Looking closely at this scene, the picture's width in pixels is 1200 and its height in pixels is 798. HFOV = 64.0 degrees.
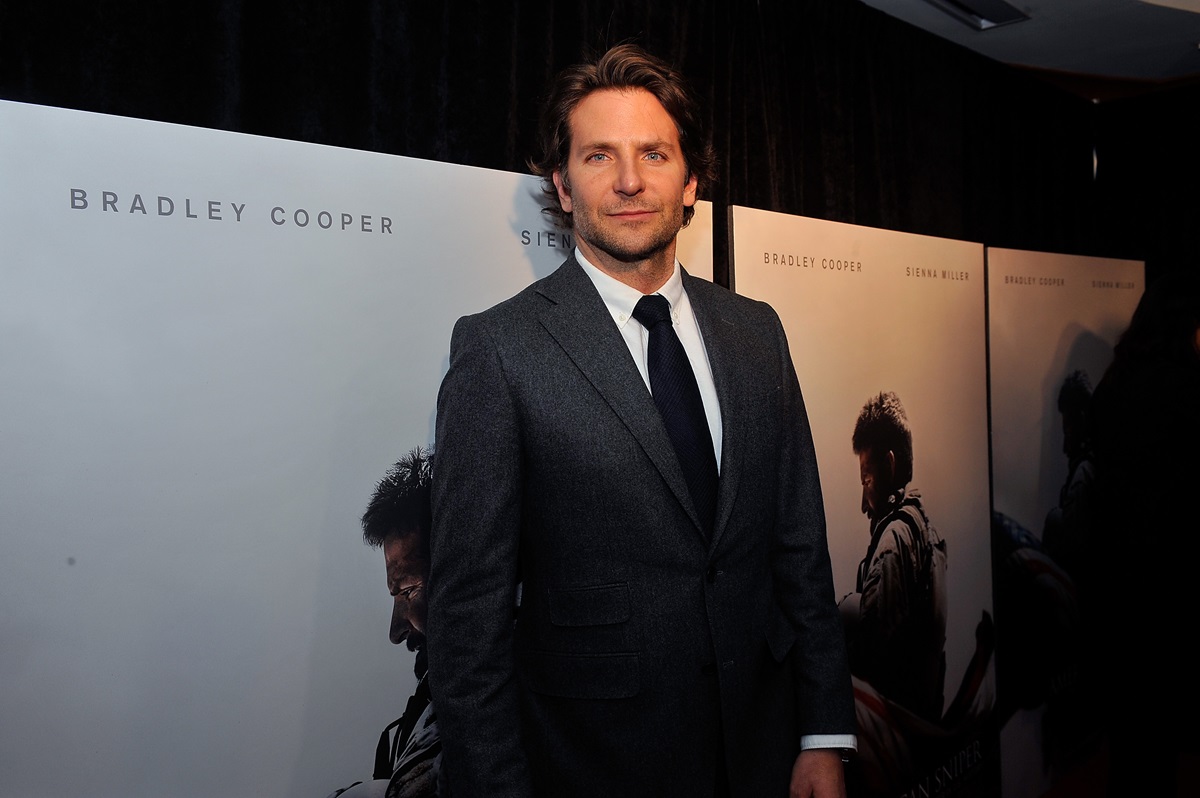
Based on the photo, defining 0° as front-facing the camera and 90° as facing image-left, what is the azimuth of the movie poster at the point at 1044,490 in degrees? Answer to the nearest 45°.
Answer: approximately 315°

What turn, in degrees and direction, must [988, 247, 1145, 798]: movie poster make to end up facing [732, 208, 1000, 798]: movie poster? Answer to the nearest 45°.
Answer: approximately 45° to its right

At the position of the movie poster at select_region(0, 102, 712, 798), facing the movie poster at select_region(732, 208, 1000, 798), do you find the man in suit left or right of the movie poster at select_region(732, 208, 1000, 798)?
right

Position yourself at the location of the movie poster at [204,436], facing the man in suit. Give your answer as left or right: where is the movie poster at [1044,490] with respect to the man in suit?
left

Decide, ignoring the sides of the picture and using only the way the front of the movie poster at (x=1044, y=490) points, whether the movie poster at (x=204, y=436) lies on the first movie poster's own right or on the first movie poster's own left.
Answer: on the first movie poster's own right

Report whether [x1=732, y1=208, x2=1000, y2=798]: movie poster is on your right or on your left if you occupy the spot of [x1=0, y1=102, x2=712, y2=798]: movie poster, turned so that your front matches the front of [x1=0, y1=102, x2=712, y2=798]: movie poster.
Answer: on your left

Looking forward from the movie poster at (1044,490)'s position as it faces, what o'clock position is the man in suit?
The man in suit is roughly at 2 o'clock from the movie poster.

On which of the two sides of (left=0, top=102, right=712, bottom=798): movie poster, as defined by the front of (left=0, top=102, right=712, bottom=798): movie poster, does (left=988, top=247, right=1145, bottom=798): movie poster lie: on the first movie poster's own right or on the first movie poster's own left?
on the first movie poster's own left
